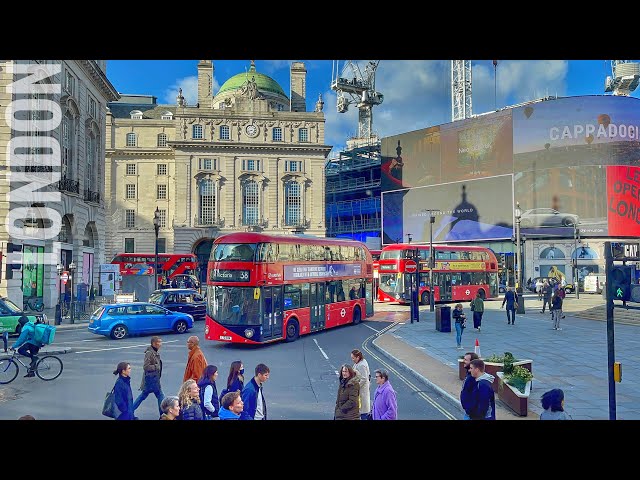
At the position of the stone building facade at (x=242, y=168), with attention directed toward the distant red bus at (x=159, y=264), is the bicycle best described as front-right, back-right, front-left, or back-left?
front-left

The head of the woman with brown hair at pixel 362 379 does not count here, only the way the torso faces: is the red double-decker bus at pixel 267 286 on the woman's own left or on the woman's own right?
on the woman's own right

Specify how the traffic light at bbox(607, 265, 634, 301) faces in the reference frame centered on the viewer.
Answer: facing the viewer

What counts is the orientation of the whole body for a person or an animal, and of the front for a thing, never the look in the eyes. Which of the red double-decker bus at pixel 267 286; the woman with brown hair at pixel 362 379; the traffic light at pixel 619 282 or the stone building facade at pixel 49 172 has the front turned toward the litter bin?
the stone building facade

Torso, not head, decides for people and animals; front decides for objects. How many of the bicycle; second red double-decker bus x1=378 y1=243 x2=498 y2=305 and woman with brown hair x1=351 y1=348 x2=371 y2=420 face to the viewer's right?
0

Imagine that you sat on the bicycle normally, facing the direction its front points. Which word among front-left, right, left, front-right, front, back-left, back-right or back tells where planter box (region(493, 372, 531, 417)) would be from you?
back-left

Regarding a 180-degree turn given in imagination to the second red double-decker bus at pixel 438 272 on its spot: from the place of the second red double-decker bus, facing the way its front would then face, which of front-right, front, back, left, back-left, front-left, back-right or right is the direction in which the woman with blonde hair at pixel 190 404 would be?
back-right

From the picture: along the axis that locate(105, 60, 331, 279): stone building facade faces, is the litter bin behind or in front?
in front

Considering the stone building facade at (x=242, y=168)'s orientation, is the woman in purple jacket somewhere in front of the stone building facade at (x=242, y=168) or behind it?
in front

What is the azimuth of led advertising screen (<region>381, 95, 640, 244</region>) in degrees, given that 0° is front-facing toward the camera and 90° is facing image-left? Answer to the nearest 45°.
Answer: approximately 45°

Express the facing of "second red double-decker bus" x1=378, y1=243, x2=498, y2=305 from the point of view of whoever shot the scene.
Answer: facing the viewer and to the left of the viewer

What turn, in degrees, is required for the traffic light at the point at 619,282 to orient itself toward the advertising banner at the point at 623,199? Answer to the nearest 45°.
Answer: approximately 180°
